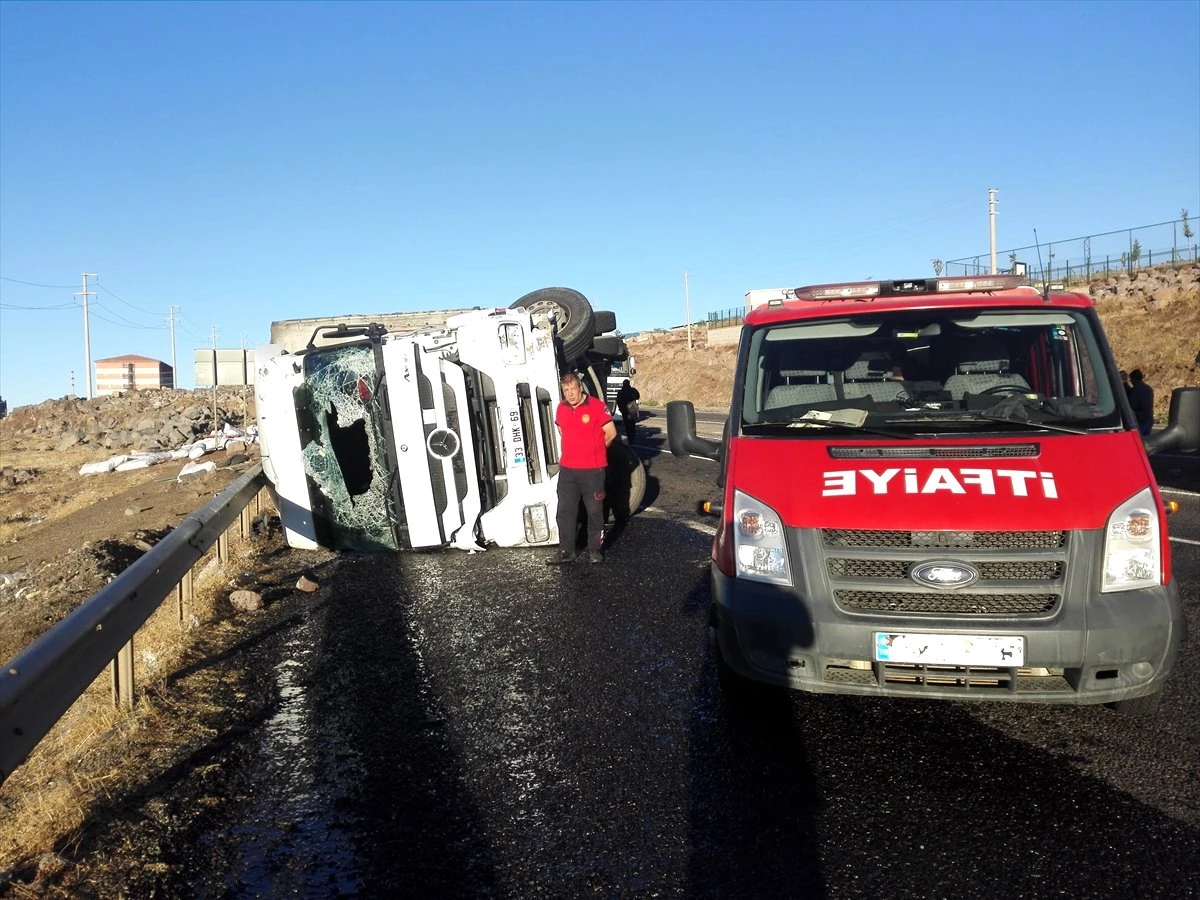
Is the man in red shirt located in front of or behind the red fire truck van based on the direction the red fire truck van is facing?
behind

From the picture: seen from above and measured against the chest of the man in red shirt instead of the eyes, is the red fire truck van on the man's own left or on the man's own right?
on the man's own left

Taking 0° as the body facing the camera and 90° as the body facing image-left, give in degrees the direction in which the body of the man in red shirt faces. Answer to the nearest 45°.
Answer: approximately 45°

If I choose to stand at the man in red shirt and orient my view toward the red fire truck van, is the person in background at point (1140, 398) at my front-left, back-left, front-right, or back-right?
back-left

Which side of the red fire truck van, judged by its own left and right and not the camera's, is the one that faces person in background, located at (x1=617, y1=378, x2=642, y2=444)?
back

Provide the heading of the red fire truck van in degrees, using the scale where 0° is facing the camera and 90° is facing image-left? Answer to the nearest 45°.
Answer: approximately 0°

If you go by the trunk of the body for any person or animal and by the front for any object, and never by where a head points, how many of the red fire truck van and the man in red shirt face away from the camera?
0

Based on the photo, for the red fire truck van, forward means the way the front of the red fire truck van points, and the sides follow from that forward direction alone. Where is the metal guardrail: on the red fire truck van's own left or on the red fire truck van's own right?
on the red fire truck van's own right
